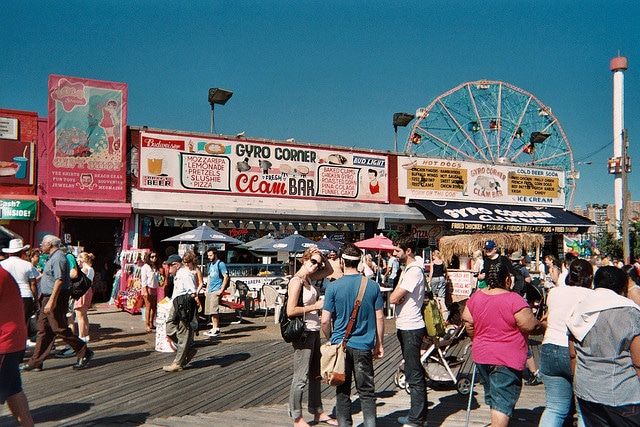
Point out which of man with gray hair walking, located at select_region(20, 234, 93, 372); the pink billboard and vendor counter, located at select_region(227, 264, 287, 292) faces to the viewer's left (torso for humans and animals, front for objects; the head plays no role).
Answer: the man with gray hair walking

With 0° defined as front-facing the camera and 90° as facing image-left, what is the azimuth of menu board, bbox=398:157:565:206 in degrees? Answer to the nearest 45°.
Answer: approximately 0°

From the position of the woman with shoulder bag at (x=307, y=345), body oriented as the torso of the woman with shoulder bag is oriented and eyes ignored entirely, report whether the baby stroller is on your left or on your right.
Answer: on your left

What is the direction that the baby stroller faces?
to the viewer's left

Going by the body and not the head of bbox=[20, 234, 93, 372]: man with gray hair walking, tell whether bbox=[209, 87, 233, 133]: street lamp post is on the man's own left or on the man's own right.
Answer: on the man's own right

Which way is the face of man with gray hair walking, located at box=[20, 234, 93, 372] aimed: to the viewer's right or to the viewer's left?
to the viewer's left
